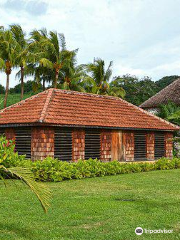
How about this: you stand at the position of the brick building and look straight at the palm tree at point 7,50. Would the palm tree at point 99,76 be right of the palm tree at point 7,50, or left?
right

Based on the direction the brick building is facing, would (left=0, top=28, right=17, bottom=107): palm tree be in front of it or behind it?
behind

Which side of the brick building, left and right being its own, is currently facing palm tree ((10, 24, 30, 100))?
back

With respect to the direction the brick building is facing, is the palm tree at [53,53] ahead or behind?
behind

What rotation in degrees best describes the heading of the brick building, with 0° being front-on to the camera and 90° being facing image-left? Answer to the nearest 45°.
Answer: approximately 315°

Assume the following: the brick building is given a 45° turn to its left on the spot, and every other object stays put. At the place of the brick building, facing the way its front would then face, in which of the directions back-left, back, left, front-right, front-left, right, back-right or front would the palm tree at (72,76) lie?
left

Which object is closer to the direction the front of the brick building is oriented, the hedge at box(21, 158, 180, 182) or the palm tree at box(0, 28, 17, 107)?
the hedge

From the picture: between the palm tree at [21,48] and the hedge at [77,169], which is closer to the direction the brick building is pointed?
the hedge

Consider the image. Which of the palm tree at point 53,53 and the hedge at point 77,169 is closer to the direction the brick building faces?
the hedge

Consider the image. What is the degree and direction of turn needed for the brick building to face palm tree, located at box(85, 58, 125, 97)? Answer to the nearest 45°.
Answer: approximately 135° to its left
